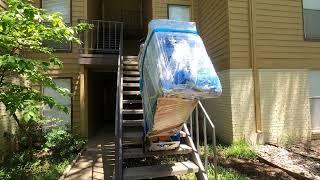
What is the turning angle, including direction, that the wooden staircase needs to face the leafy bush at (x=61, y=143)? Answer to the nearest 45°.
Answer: approximately 135° to its right

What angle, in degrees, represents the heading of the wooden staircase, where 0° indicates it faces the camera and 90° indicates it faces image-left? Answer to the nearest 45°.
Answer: approximately 0°
